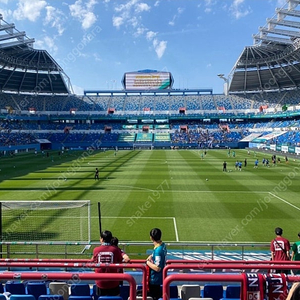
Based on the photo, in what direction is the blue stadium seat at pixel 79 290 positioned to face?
away from the camera

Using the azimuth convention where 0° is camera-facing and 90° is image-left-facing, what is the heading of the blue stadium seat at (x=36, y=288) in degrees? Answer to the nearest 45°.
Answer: approximately 180°

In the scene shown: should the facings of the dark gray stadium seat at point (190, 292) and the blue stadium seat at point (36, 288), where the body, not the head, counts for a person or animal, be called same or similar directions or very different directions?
same or similar directions

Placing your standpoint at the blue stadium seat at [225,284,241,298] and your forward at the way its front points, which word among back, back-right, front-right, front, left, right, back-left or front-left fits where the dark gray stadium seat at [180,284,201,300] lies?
left

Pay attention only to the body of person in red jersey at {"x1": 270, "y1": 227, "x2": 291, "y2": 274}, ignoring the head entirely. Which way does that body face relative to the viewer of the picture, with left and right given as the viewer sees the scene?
facing away from the viewer

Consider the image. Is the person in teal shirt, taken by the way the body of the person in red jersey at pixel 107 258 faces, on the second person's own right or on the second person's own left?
on the second person's own right

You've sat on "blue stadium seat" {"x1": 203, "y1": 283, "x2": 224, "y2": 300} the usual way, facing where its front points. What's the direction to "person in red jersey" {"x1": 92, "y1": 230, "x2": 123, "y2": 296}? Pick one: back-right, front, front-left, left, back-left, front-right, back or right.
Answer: left

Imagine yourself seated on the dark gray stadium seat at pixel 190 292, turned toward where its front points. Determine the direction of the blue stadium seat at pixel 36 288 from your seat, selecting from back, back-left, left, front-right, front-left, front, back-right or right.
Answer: left

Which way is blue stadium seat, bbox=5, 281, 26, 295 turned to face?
away from the camera

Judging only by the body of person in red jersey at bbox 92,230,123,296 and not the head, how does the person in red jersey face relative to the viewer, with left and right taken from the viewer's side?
facing away from the viewer
